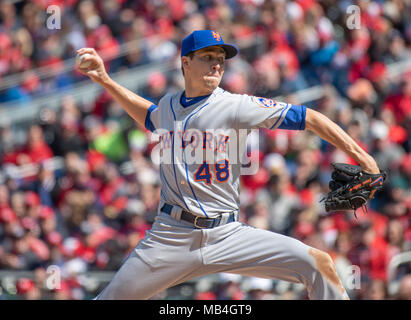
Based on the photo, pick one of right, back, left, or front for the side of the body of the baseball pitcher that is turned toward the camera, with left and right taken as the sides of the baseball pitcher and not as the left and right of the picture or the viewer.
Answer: front
